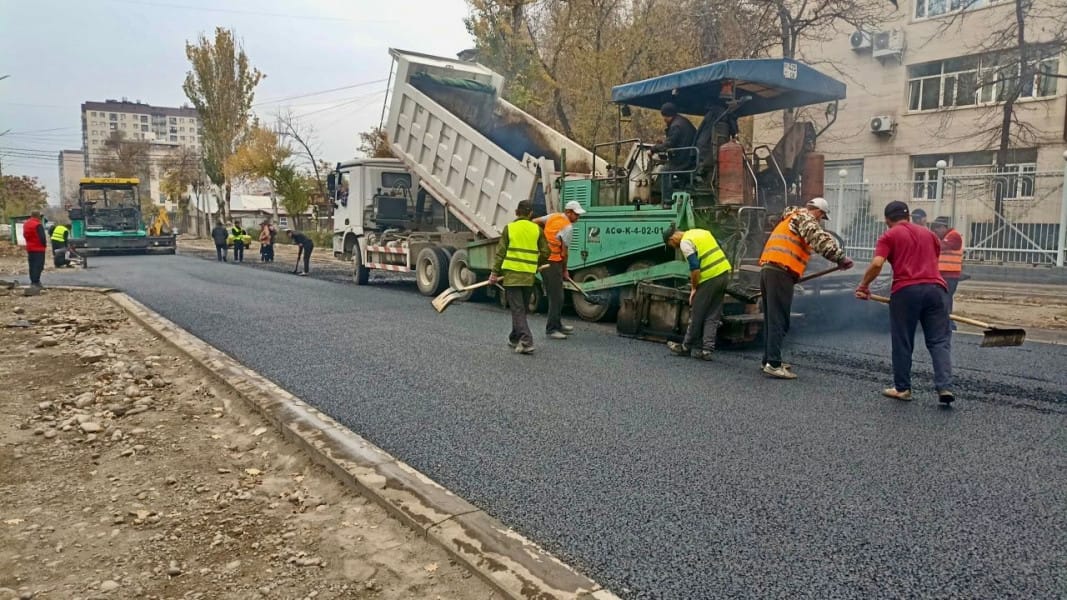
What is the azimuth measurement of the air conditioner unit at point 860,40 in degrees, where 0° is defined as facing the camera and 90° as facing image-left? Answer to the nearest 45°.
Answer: approximately 45°

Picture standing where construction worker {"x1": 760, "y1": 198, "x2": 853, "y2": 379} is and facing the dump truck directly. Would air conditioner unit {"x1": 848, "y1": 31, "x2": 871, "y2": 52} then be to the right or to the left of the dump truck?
right

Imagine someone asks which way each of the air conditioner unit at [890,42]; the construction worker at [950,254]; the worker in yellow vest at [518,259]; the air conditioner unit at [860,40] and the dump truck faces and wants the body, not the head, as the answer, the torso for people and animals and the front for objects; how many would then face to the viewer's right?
0

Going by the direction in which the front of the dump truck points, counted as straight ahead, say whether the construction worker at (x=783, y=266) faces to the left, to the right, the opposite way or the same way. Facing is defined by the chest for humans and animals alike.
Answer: the opposite way

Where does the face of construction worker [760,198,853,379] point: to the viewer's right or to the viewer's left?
to the viewer's right

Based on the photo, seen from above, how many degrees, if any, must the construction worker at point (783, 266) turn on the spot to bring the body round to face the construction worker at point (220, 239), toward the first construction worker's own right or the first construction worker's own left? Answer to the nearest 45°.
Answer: approximately 135° to the first construction worker's own left

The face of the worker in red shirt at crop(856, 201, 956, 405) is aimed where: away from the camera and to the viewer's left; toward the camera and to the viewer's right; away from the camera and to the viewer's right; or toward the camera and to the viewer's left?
away from the camera and to the viewer's left

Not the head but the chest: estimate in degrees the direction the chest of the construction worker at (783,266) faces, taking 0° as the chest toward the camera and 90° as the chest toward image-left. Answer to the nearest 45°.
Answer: approximately 270°

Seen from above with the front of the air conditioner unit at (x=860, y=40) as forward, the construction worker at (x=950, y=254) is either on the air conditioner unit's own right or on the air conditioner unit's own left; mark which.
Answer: on the air conditioner unit's own left

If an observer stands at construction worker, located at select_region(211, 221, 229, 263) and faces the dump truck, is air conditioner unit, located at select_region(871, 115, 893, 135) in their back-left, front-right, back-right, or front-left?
front-left
